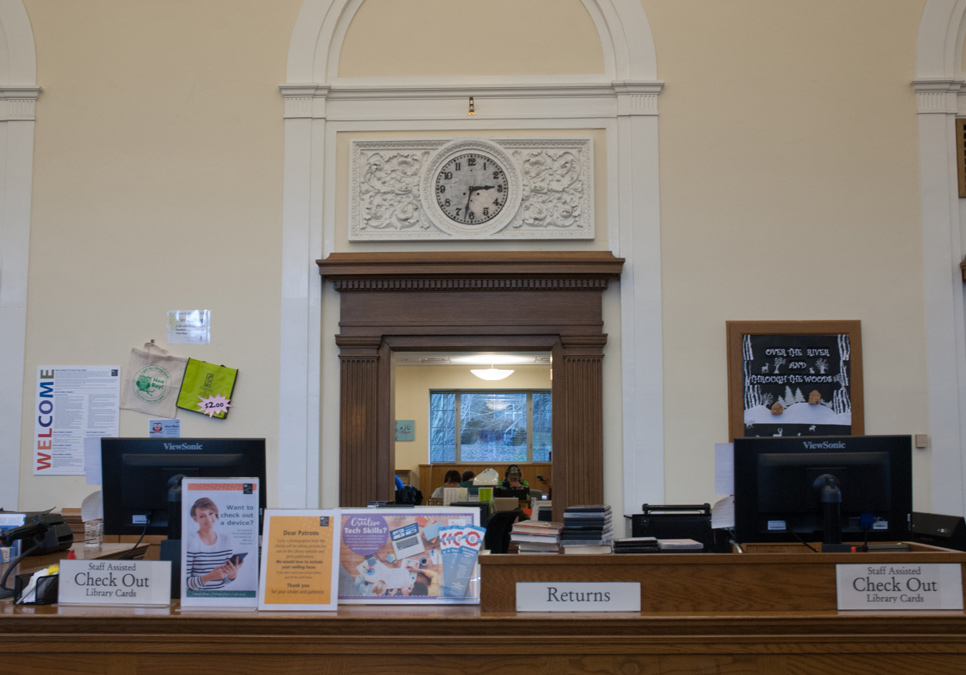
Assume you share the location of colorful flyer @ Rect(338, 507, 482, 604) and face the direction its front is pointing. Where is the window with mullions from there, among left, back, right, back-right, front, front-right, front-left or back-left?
back

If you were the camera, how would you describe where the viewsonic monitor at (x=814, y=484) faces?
facing away from the viewer

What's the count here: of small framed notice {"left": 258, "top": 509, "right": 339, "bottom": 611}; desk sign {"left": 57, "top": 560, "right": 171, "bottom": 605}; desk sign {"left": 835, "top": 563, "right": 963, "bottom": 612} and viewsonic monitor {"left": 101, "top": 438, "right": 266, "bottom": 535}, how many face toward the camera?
3

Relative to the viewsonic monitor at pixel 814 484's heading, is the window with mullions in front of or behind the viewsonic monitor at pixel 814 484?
in front

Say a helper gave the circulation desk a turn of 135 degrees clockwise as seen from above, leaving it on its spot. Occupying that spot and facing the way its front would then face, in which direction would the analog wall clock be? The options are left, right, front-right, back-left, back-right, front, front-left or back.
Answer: front-right

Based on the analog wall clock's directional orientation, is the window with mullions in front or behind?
behind

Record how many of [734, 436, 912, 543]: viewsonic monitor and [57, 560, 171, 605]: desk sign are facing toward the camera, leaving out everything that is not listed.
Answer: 1

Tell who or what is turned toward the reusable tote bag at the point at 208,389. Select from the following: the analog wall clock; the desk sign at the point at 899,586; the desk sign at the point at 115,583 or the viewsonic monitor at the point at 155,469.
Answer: the viewsonic monitor

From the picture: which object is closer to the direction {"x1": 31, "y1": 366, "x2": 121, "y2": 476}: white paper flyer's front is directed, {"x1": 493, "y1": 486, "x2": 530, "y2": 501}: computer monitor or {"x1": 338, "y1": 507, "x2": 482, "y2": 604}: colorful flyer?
the colorful flyer

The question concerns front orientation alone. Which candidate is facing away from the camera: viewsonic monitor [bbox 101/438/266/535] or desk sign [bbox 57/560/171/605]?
the viewsonic monitor

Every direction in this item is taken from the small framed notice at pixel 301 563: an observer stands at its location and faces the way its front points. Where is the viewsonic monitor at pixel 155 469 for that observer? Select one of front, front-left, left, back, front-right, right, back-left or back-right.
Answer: back-right

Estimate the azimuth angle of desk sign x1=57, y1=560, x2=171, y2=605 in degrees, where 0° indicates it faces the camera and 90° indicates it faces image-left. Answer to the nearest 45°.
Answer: approximately 0°

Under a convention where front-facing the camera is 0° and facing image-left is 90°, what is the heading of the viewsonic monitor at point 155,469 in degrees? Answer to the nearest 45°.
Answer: approximately 180°

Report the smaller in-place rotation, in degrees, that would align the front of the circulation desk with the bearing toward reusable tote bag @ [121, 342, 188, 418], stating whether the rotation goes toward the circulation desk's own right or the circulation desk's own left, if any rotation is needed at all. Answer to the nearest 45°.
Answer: approximately 135° to the circulation desk's own right
